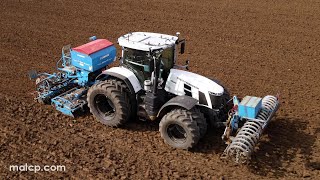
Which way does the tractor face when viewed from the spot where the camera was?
facing the viewer and to the right of the viewer
